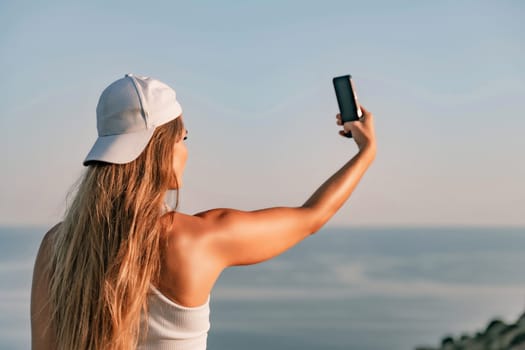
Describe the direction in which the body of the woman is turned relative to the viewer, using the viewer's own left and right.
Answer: facing away from the viewer and to the right of the viewer

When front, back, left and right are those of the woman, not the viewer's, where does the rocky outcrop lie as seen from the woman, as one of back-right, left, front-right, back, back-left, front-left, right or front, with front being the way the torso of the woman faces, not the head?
front

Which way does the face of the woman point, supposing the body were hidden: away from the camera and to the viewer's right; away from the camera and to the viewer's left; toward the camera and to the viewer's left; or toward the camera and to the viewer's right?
away from the camera and to the viewer's right
